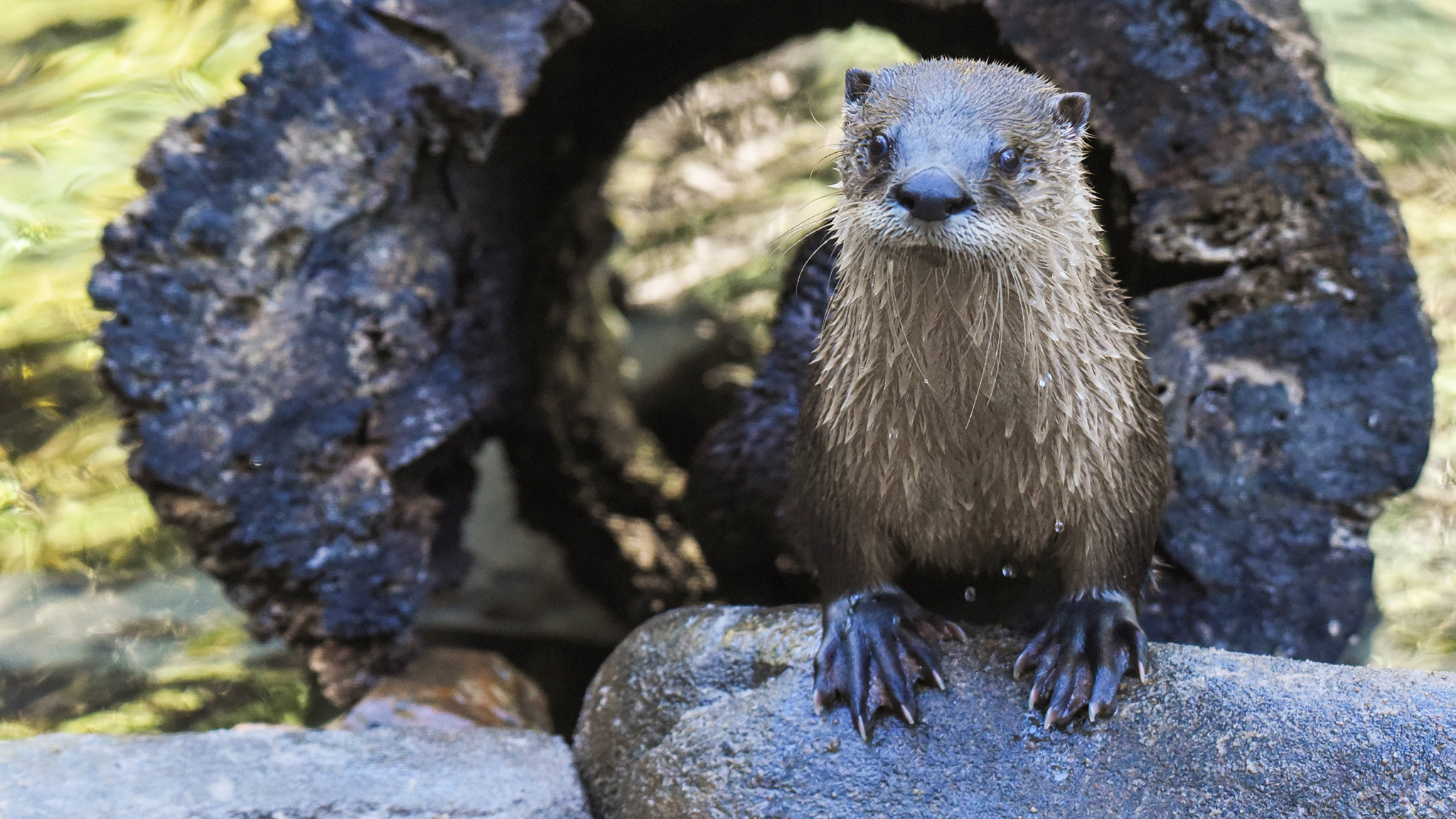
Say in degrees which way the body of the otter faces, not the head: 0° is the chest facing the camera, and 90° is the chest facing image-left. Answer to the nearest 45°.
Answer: approximately 0°

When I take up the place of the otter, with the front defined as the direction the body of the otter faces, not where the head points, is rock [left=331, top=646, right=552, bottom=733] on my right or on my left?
on my right

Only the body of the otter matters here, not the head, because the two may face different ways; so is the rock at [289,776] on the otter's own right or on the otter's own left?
on the otter's own right
